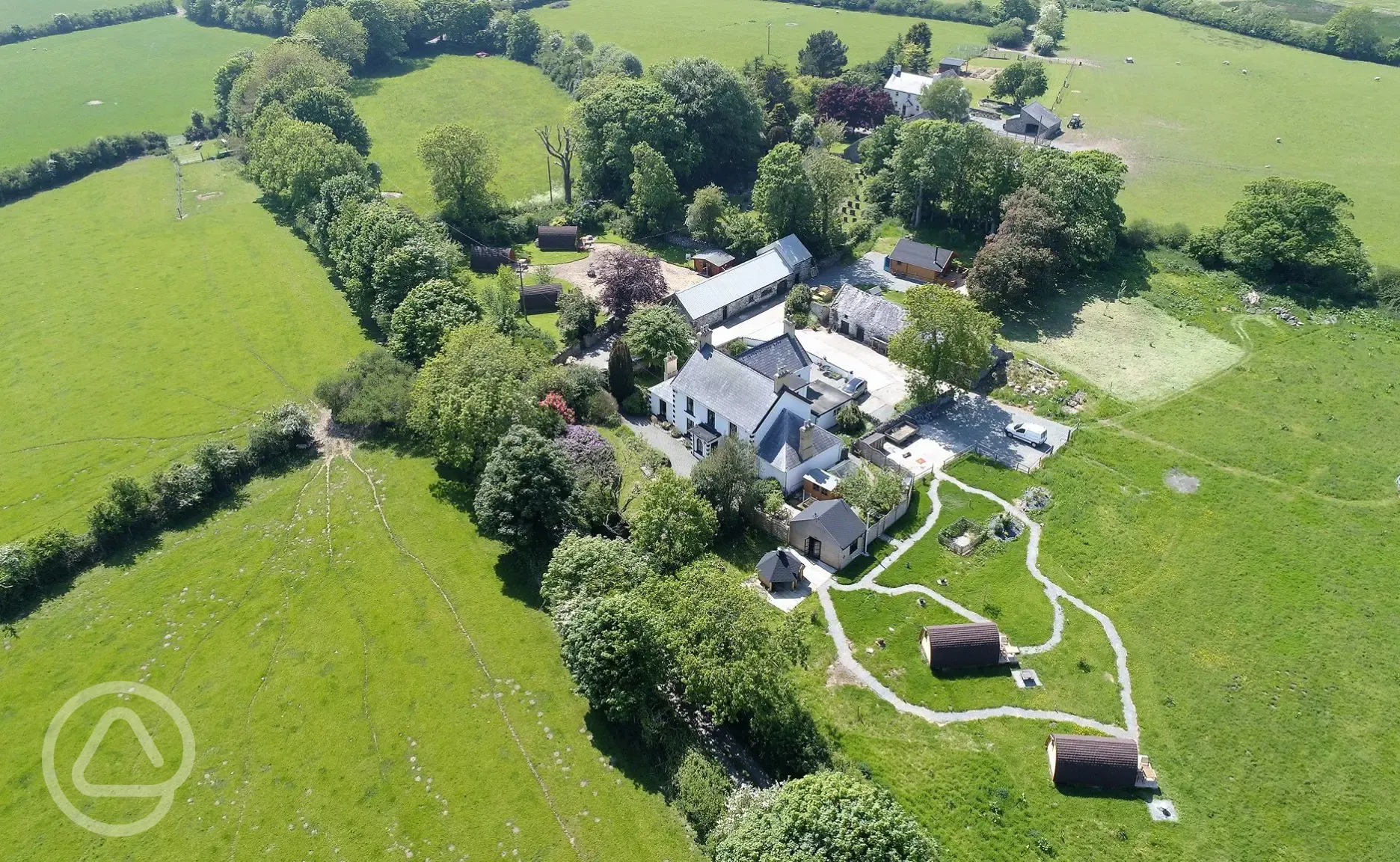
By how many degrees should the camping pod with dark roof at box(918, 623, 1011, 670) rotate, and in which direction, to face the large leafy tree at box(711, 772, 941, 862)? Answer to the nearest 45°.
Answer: approximately 90° to its right

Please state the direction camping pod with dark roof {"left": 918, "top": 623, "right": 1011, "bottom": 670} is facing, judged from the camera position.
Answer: facing to the right of the viewer

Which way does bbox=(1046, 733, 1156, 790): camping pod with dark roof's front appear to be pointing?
to the viewer's right

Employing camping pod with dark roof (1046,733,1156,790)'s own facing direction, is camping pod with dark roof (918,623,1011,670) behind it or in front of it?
behind

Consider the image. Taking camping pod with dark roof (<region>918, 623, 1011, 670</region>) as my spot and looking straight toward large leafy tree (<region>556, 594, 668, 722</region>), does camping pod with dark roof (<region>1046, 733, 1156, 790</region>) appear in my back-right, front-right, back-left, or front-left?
back-left

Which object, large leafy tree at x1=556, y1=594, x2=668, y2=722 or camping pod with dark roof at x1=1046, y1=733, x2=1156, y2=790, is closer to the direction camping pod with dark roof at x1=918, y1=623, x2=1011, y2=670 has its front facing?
the camping pod with dark roof

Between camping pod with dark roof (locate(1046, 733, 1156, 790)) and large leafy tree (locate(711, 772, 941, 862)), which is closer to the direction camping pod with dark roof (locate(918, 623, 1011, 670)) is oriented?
the camping pod with dark roof

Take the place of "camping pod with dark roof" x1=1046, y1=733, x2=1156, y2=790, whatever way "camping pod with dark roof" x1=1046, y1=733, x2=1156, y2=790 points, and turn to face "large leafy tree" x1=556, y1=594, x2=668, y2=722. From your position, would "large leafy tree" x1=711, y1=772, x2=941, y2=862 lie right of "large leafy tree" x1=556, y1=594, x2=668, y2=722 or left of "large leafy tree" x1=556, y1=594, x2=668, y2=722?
left

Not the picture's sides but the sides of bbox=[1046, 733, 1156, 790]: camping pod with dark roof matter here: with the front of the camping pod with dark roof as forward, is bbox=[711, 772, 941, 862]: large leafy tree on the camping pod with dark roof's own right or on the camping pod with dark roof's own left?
on the camping pod with dark roof's own right

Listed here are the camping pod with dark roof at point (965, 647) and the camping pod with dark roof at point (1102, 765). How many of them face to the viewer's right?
2

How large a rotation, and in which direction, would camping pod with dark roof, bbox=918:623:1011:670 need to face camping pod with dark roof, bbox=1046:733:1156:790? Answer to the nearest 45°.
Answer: approximately 45° to its right

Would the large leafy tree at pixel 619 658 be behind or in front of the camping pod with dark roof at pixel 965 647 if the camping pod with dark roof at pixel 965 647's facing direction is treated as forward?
behind

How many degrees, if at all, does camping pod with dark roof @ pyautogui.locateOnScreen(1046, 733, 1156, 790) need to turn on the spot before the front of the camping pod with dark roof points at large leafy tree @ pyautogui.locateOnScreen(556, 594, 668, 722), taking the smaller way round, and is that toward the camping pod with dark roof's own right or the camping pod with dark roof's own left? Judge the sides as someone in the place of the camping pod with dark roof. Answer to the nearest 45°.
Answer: approximately 180°
